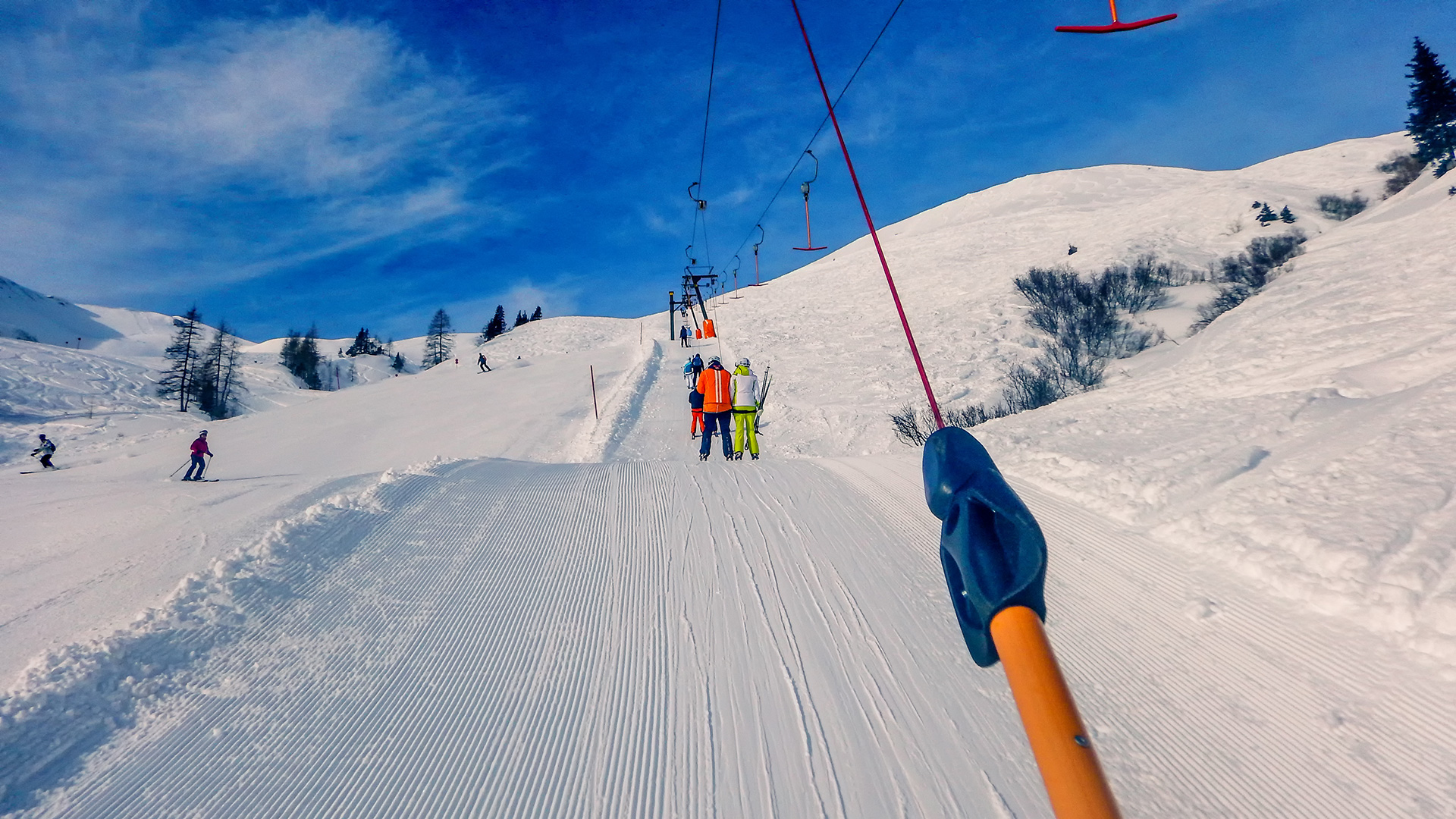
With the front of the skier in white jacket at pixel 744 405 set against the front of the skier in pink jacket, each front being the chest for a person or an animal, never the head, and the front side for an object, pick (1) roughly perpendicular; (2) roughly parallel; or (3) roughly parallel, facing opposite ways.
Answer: roughly perpendicular

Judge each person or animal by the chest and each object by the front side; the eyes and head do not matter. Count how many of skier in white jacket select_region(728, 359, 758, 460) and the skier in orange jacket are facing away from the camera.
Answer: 2

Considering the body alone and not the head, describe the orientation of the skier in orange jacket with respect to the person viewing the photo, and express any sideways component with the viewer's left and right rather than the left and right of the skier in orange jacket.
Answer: facing away from the viewer

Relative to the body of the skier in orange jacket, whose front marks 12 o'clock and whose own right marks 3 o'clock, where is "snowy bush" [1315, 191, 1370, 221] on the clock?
The snowy bush is roughly at 2 o'clock from the skier in orange jacket.

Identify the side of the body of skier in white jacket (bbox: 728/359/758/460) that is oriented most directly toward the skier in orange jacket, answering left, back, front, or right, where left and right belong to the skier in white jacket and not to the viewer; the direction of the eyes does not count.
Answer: left

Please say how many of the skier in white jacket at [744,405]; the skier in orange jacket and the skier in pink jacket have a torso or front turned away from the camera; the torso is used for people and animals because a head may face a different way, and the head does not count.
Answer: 2

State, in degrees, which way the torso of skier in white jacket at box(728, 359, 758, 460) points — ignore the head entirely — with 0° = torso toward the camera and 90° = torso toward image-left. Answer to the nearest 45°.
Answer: approximately 180°
